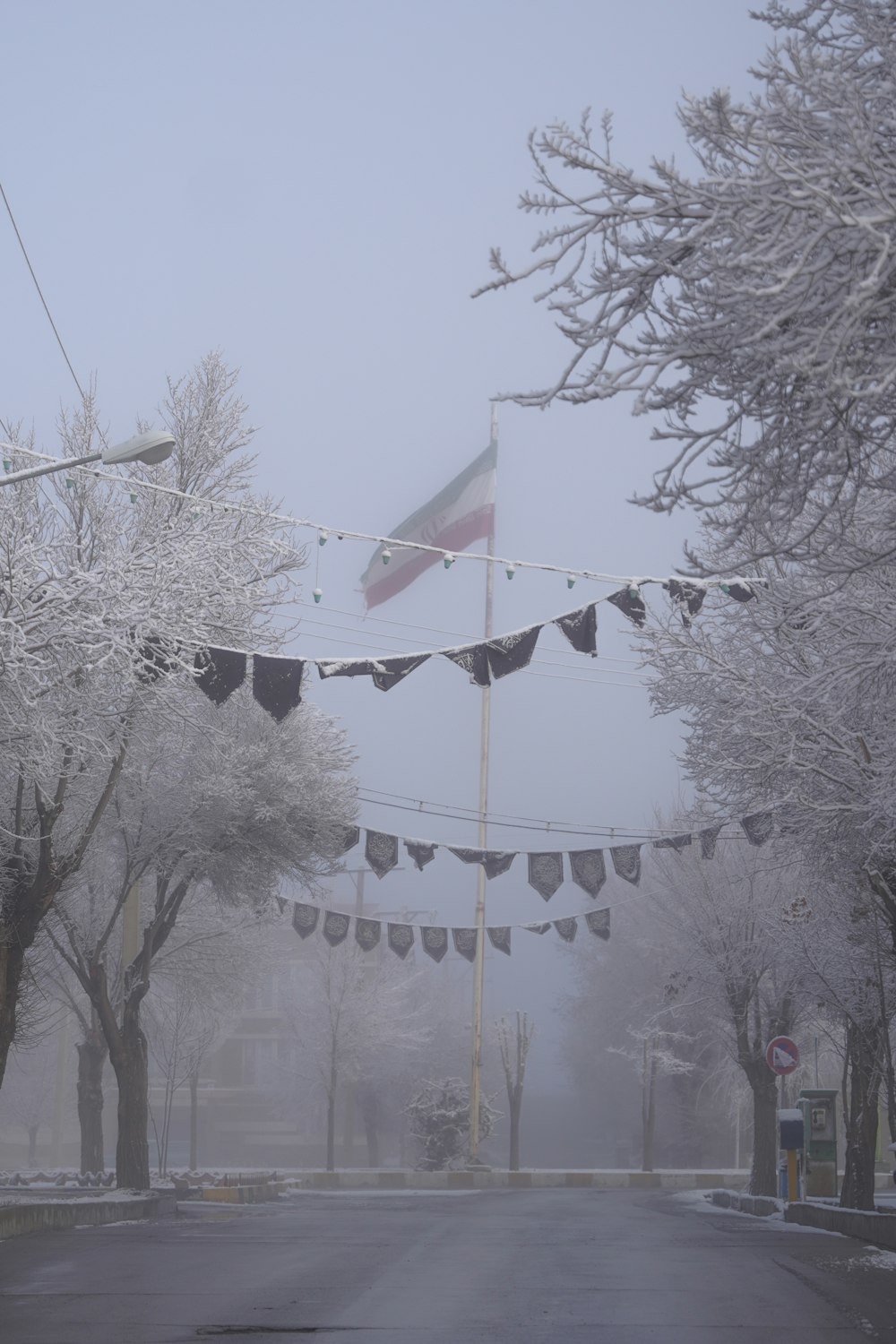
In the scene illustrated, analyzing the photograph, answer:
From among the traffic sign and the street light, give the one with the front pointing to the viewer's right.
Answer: the street light

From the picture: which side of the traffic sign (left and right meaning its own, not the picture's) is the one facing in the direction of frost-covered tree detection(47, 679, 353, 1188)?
right

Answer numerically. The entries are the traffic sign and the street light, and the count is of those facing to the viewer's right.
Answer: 1

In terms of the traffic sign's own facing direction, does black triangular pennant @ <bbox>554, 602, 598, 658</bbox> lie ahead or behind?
ahead

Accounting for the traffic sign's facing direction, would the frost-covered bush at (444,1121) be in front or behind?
behind

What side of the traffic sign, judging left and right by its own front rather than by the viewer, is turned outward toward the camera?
front

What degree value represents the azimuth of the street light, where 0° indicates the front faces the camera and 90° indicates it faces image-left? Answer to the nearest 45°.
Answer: approximately 270°
